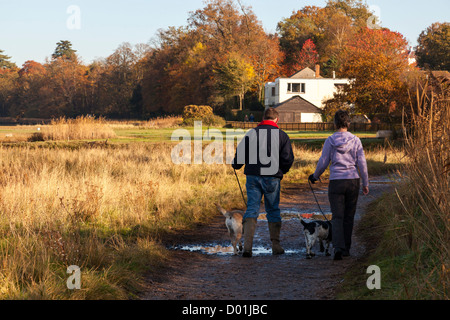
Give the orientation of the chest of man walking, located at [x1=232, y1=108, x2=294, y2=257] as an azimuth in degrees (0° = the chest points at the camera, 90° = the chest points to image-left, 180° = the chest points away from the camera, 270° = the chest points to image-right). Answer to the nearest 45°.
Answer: approximately 180°

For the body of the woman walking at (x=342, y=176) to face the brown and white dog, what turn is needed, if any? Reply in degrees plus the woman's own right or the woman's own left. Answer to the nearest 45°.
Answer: approximately 90° to the woman's own left

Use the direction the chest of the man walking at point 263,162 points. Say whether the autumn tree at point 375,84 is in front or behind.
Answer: in front

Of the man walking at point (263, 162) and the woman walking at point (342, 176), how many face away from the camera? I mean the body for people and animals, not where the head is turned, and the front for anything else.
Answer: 2

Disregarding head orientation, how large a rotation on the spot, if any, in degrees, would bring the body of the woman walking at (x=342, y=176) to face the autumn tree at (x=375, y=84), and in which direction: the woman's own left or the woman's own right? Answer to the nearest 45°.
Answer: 0° — they already face it

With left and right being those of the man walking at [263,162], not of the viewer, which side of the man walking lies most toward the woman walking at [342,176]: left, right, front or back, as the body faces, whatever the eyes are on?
right

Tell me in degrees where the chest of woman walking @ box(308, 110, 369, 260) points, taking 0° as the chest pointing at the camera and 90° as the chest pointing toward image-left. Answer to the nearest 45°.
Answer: approximately 180°
